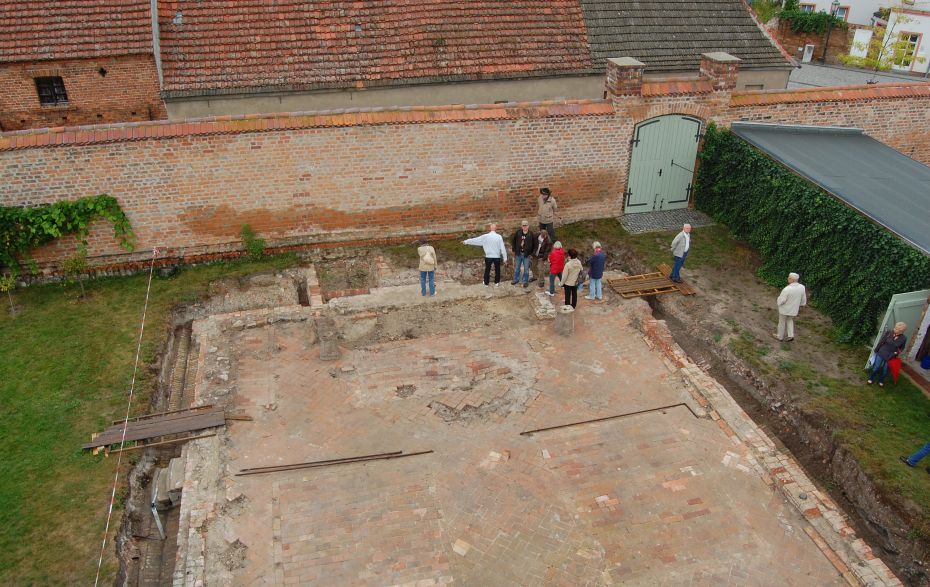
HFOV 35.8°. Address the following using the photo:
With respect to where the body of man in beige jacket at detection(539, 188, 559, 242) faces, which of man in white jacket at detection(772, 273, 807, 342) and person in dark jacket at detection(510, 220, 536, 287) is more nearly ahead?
the person in dark jacket

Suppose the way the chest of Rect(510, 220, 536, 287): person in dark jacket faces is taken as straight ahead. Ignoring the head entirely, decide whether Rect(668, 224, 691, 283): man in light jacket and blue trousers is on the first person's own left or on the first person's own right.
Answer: on the first person's own left

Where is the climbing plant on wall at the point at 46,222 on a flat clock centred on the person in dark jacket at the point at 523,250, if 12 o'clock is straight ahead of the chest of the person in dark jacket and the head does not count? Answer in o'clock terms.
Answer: The climbing plant on wall is roughly at 3 o'clock from the person in dark jacket.

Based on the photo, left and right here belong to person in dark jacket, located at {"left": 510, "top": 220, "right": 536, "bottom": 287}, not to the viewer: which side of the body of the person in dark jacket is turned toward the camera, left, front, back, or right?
front

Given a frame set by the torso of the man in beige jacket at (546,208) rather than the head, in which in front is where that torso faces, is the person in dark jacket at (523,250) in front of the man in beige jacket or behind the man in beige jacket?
in front

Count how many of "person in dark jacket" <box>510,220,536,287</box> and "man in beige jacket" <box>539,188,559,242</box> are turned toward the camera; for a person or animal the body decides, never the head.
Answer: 2

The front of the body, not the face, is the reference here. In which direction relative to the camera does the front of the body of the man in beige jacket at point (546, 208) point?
toward the camera

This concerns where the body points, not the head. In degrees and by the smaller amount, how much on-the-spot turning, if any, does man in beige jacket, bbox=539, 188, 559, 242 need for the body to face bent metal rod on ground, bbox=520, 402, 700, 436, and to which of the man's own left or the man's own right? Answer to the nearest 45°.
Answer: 0° — they already face it

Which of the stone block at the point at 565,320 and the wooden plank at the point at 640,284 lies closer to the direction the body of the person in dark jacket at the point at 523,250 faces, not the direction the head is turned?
the stone block
